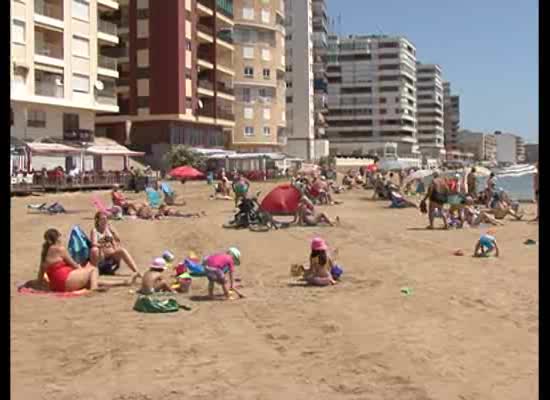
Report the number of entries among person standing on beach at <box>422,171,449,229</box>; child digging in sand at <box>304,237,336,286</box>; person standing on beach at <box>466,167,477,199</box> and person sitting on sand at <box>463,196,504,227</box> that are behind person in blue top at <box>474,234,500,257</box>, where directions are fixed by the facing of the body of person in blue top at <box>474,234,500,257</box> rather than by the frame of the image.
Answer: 3

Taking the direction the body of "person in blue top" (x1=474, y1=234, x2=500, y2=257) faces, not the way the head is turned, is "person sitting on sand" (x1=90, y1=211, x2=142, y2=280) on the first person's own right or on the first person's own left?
on the first person's own right

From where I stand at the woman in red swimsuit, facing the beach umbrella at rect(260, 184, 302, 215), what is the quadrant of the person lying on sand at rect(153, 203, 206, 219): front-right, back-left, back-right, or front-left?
front-left

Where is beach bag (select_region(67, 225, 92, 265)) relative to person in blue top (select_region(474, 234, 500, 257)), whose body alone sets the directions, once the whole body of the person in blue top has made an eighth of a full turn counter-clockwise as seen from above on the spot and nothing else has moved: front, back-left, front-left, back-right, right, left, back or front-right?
right

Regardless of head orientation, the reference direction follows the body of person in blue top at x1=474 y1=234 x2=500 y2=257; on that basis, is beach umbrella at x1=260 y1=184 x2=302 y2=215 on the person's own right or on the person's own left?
on the person's own right

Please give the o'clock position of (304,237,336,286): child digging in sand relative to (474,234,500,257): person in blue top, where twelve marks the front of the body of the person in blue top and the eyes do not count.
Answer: The child digging in sand is roughly at 1 o'clock from the person in blue top.

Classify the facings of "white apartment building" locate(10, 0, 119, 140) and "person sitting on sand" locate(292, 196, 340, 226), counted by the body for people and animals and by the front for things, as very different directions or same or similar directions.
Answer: same or similar directions

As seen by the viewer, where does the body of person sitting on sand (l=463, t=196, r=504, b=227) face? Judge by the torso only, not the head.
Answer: to the viewer's right

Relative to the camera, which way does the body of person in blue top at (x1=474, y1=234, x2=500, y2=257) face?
toward the camera

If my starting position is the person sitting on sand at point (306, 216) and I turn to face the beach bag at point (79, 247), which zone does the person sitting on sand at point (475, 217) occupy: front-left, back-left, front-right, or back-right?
back-left
